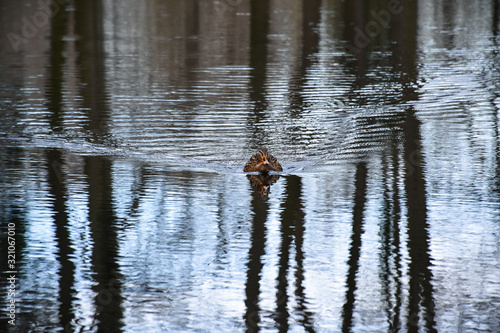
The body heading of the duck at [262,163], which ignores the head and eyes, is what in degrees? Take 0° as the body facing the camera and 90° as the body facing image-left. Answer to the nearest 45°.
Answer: approximately 0°
